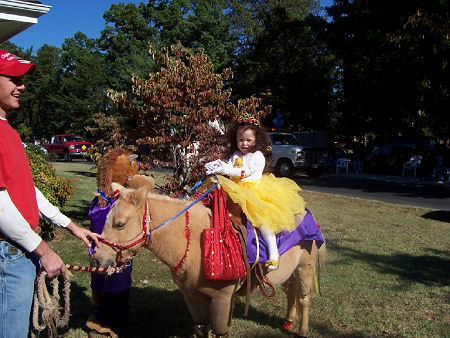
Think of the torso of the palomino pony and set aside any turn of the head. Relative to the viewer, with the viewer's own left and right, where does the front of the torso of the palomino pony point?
facing to the left of the viewer

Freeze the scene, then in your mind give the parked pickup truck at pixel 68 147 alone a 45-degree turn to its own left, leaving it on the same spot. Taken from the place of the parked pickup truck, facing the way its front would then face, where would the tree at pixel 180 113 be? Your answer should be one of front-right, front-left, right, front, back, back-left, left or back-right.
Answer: right

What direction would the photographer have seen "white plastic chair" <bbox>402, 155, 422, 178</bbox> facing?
facing the viewer and to the left of the viewer

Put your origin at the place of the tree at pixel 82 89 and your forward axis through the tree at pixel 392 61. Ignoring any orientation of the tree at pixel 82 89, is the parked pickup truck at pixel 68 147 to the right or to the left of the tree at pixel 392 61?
right

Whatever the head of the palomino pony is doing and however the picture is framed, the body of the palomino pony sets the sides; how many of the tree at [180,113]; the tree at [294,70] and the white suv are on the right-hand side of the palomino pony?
3

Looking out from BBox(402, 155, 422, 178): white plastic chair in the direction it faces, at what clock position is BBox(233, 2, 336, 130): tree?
The tree is roughly at 2 o'clock from the white plastic chair.

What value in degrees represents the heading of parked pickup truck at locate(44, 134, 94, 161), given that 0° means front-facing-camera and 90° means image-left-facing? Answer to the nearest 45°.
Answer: approximately 315°

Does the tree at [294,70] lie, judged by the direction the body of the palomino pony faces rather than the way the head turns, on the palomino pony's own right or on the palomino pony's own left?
on the palomino pony's own right

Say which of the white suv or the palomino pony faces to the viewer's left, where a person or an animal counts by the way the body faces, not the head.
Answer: the palomino pony

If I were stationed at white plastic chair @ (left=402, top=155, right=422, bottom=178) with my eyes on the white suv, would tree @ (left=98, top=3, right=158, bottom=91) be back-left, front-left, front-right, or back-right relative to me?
front-right
